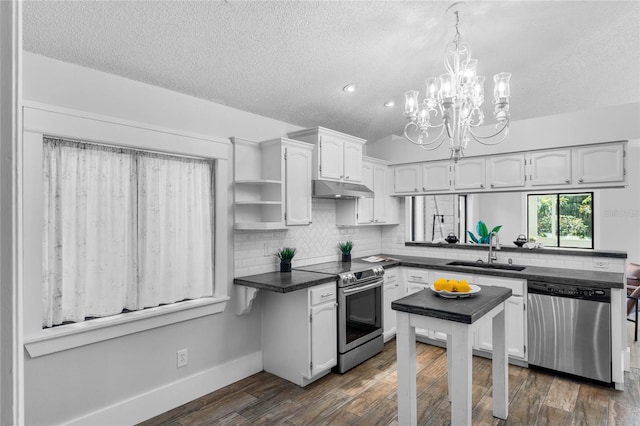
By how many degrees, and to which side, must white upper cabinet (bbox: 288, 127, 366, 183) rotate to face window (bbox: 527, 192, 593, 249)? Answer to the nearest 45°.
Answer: approximately 45° to its left

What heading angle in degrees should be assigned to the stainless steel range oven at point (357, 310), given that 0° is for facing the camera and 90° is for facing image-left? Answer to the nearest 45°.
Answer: approximately 315°

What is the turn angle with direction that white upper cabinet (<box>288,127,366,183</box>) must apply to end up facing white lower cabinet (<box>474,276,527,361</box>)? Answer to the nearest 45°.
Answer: approximately 45° to its left

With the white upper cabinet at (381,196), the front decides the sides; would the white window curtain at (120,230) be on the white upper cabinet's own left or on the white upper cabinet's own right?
on the white upper cabinet's own right

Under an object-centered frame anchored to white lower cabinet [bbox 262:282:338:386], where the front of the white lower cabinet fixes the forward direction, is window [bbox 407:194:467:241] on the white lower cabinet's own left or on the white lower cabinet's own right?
on the white lower cabinet's own left

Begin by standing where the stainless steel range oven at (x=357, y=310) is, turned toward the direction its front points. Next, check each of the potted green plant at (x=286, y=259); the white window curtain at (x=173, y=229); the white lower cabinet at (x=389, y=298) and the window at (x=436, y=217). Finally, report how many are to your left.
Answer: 2

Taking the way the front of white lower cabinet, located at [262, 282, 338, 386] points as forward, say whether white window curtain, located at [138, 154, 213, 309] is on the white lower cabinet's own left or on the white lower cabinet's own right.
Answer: on the white lower cabinet's own right

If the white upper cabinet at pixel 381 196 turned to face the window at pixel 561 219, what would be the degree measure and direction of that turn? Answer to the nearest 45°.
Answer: approximately 45° to its left

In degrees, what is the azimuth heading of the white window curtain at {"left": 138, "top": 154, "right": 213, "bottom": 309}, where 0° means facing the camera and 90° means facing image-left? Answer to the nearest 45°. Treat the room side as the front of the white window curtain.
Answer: approximately 315°

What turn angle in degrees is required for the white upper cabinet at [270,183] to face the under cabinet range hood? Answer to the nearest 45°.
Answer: approximately 45° to its left
